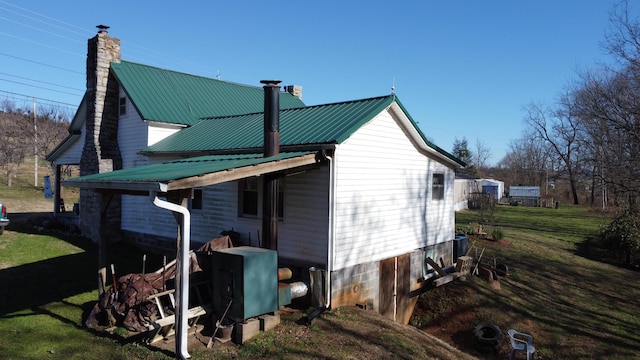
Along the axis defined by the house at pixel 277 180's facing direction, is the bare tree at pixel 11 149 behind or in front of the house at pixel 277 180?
in front

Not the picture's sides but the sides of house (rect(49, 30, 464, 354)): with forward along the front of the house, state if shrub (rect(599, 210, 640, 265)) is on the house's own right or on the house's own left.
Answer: on the house's own right

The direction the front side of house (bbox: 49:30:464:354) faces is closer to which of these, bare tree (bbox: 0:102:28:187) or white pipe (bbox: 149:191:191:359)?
the bare tree

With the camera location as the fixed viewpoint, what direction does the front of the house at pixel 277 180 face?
facing away from the viewer and to the left of the viewer

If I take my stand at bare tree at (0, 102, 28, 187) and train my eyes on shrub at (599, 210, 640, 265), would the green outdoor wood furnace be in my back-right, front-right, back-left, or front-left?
front-right

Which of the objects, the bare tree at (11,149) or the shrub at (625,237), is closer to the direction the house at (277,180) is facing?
the bare tree

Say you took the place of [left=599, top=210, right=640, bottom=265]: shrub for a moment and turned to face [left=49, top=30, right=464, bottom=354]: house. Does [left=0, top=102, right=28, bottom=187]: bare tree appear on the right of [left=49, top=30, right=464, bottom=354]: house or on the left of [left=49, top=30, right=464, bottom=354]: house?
right
